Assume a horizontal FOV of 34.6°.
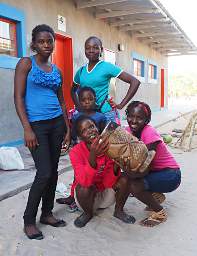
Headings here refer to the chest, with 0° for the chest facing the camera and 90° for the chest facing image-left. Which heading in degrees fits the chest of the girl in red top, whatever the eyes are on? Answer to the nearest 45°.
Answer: approximately 0°

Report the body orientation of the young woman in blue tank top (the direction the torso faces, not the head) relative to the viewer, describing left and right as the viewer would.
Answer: facing the viewer and to the right of the viewer

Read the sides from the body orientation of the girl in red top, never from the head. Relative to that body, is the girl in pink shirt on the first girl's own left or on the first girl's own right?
on the first girl's own left

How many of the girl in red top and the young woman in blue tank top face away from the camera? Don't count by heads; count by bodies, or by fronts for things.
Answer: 0

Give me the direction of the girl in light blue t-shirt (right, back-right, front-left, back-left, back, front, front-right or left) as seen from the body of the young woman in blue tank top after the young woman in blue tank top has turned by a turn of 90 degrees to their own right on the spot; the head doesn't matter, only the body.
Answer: back
